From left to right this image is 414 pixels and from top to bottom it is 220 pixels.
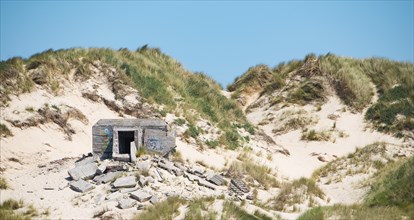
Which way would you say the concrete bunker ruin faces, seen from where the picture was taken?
facing the viewer

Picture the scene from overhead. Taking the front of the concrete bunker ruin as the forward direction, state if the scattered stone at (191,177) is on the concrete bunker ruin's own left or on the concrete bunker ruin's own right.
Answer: on the concrete bunker ruin's own left

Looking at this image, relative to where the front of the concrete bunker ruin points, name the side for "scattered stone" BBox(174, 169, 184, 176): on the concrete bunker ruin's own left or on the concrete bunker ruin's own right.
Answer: on the concrete bunker ruin's own left

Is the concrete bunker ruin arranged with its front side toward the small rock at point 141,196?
yes

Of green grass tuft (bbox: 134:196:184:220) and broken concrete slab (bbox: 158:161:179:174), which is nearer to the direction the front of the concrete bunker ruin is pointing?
the green grass tuft

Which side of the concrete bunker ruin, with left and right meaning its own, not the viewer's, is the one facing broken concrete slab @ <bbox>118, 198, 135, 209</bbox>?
front

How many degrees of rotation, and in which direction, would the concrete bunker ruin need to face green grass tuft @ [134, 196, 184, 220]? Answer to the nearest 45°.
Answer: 0° — it already faces it

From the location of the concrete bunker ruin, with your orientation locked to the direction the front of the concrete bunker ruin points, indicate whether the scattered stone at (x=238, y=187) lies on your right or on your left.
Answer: on your left
